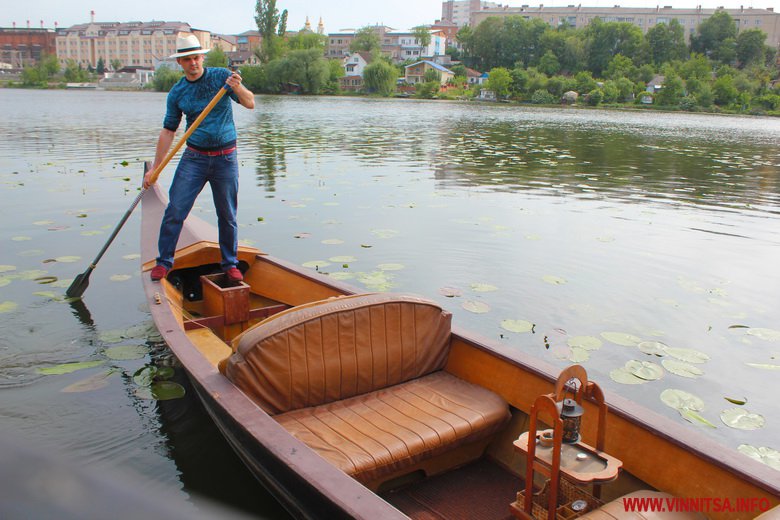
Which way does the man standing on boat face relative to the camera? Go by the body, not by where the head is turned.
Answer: toward the camera

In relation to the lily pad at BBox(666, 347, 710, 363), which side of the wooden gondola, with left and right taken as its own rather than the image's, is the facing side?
left

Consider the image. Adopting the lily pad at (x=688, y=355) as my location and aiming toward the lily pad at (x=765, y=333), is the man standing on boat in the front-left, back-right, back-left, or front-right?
back-left

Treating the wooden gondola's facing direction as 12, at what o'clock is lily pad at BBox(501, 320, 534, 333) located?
The lily pad is roughly at 8 o'clock from the wooden gondola.

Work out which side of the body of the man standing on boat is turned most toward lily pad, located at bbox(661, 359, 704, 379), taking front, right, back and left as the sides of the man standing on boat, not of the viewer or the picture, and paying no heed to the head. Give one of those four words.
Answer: left

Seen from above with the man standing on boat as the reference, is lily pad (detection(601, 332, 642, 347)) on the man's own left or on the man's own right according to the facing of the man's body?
on the man's own left

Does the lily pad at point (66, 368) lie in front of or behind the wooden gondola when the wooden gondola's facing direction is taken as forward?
behind
